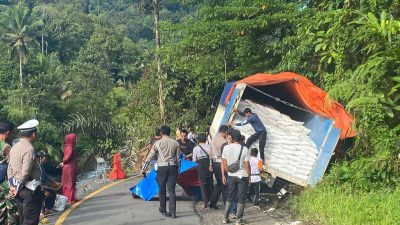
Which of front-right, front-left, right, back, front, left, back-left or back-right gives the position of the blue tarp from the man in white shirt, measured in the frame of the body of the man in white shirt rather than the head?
front-left

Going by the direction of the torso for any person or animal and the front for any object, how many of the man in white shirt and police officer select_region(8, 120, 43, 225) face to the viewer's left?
0

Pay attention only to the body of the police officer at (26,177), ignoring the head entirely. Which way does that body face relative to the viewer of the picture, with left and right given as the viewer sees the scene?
facing away from the viewer and to the right of the viewer

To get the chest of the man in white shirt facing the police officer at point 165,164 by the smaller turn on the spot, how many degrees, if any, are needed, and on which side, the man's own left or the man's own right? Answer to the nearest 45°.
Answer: approximately 45° to the man's own left

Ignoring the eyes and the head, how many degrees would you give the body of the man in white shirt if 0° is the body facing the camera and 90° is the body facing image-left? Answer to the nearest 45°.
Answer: approximately 180°

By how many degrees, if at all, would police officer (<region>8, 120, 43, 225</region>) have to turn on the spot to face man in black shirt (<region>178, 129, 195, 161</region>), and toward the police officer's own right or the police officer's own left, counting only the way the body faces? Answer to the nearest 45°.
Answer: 0° — they already face them

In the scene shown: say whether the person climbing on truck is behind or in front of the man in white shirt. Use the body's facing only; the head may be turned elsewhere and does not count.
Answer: in front

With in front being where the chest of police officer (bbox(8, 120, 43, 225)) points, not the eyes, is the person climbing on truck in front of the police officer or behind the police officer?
in front
